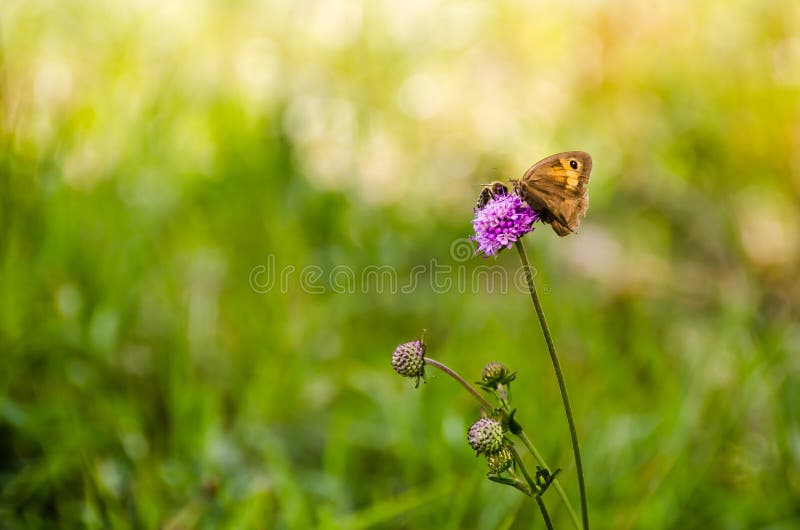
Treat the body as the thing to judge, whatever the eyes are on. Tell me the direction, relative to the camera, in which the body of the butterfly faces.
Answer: to the viewer's left
